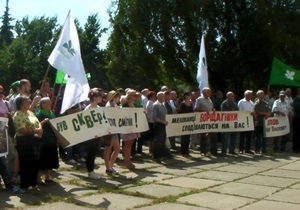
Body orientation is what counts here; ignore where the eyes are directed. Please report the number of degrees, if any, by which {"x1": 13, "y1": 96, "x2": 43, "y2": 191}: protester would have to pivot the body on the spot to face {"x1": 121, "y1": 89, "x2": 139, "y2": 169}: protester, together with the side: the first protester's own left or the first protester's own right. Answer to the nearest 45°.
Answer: approximately 45° to the first protester's own left

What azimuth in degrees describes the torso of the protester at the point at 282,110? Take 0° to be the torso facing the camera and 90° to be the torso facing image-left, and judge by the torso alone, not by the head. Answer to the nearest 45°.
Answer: approximately 0°

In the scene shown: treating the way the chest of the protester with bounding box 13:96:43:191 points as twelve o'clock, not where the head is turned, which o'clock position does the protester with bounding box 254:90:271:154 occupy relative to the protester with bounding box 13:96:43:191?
the protester with bounding box 254:90:271:154 is roughly at 11 o'clock from the protester with bounding box 13:96:43:191.

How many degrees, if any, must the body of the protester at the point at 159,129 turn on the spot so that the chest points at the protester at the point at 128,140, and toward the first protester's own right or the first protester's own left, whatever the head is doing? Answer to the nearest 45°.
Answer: approximately 90° to the first protester's own right

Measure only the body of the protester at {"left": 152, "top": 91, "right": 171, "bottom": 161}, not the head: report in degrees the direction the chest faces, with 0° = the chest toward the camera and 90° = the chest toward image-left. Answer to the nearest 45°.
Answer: approximately 315°

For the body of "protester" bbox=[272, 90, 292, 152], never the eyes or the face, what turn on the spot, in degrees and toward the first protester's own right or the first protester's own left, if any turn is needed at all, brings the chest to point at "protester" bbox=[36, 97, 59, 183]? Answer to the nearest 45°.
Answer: approximately 45° to the first protester's own right

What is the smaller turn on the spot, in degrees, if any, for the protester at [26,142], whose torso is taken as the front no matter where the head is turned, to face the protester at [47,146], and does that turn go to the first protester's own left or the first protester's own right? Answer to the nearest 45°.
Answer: approximately 45° to the first protester's own left
